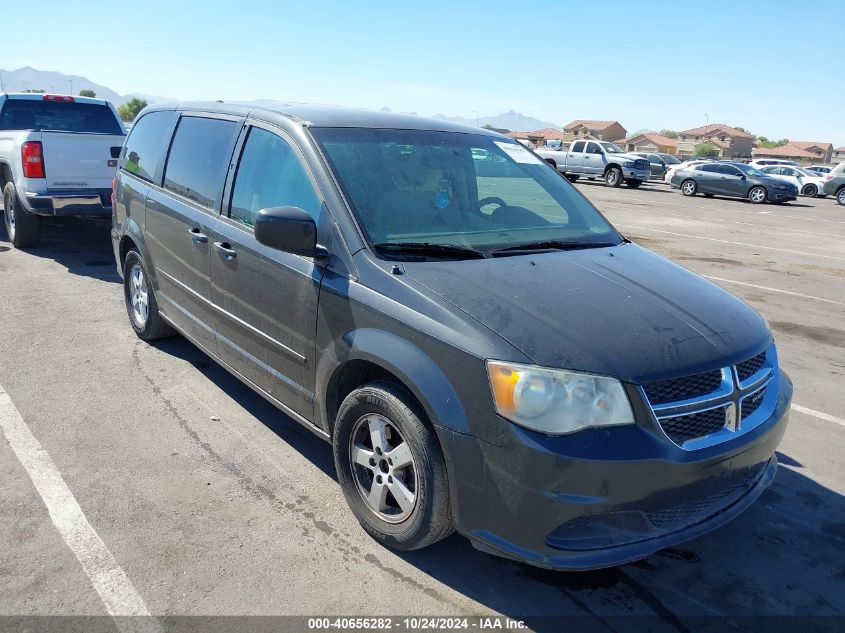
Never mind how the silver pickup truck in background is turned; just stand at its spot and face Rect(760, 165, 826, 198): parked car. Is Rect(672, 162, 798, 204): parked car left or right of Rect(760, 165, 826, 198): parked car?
right

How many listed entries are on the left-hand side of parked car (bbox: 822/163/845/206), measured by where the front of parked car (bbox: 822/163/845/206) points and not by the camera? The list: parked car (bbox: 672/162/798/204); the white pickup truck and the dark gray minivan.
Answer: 0

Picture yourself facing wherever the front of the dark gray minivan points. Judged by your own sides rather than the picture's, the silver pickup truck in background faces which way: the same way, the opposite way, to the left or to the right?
the same way

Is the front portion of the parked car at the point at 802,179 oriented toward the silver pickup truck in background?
no

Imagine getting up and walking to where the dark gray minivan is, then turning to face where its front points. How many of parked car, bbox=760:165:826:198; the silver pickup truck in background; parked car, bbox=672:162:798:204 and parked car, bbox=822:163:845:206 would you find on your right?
0

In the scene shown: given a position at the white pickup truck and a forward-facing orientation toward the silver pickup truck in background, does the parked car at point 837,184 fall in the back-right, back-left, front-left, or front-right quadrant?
front-right

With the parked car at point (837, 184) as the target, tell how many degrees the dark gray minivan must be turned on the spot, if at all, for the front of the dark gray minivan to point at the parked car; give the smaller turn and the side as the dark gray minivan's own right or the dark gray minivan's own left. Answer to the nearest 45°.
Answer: approximately 90° to the dark gray minivan's own left

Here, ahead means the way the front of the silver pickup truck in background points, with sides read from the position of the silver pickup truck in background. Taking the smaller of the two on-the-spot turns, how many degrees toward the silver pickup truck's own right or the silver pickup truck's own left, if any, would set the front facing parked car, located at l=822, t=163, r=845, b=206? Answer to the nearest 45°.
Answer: approximately 45° to the silver pickup truck's own left

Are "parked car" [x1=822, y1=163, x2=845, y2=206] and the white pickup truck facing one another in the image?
no

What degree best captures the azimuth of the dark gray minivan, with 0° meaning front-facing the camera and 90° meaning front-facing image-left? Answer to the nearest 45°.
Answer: approximately 315°

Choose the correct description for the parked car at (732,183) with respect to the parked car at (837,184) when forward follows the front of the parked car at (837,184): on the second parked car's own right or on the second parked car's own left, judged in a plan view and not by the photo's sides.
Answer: on the second parked car's own right

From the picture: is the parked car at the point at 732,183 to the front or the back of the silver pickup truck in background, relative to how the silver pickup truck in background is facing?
to the front

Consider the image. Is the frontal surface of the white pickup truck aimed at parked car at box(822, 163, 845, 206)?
no

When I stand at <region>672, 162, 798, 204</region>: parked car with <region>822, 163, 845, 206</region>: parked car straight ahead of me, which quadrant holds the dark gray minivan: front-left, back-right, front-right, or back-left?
back-right

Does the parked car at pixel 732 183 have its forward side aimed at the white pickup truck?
no
